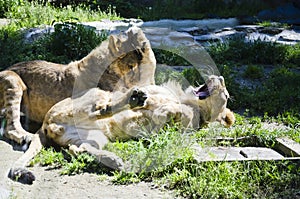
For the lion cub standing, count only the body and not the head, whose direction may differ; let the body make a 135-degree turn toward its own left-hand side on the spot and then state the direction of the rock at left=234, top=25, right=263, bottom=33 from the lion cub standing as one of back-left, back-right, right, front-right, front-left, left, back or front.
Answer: right

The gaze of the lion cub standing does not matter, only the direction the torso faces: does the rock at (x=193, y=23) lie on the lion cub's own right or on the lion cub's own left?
on the lion cub's own left

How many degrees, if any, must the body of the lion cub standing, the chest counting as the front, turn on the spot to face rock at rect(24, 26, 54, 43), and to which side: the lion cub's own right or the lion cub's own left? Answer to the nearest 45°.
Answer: approximately 90° to the lion cub's own left

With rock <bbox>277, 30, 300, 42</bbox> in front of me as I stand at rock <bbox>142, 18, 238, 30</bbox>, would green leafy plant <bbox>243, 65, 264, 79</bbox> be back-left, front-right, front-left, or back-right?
front-right

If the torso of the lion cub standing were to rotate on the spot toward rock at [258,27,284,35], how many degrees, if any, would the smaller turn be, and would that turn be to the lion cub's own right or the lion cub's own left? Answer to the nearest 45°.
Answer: approximately 45° to the lion cub's own left

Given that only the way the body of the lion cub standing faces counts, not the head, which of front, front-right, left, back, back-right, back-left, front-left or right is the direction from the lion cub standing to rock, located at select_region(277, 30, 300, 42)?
front-left

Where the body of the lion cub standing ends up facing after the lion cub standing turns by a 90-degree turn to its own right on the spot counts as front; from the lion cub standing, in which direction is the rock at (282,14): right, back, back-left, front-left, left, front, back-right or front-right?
back-left

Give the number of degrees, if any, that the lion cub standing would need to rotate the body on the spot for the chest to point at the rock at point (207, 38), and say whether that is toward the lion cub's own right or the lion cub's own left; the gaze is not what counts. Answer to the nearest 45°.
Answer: approximately 45° to the lion cub's own left

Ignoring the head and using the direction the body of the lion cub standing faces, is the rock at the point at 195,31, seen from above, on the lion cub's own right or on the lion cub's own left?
on the lion cub's own left

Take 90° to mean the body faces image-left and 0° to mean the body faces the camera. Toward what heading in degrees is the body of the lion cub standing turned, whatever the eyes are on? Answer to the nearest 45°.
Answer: approximately 270°
